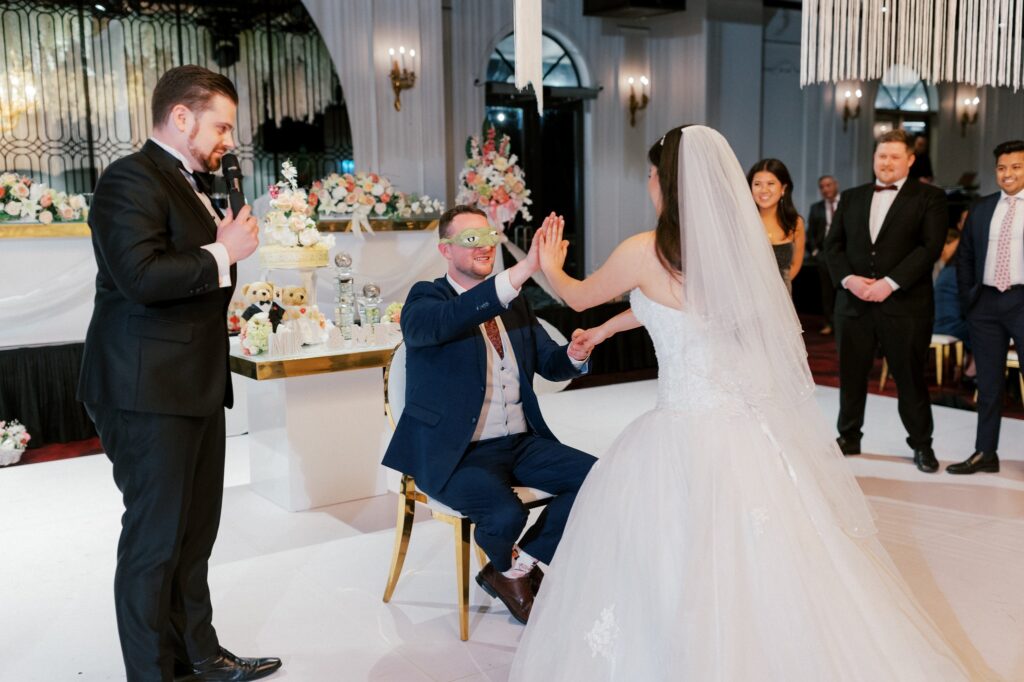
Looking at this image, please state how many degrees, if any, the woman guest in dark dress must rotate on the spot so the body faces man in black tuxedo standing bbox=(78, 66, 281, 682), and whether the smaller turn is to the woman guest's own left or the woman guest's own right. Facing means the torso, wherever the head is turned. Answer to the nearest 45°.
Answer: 0° — they already face them

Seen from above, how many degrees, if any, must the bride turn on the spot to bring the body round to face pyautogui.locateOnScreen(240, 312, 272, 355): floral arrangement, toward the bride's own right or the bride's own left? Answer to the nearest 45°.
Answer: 0° — they already face it

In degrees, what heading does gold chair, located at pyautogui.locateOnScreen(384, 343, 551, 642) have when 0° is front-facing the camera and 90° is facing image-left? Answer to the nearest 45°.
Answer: approximately 315°

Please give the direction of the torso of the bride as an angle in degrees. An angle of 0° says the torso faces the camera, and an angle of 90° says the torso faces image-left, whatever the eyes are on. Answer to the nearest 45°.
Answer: approximately 135°

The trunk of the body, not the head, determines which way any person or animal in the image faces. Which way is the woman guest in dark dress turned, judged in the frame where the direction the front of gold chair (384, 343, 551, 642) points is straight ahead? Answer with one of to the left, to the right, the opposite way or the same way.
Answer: to the right

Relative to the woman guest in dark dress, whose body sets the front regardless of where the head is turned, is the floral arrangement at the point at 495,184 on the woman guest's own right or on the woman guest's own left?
on the woman guest's own right

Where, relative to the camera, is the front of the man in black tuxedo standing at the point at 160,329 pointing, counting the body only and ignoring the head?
to the viewer's right

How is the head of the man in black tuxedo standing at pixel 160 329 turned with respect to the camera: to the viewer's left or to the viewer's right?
to the viewer's right

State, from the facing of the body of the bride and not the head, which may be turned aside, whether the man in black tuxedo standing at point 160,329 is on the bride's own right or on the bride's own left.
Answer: on the bride's own left

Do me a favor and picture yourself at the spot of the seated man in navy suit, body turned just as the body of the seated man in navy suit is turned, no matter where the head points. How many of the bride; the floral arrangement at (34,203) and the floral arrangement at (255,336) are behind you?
2
